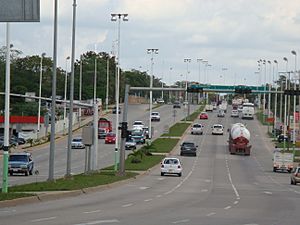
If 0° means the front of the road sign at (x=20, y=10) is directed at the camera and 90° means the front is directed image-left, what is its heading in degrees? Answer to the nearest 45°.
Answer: approximately 180°
